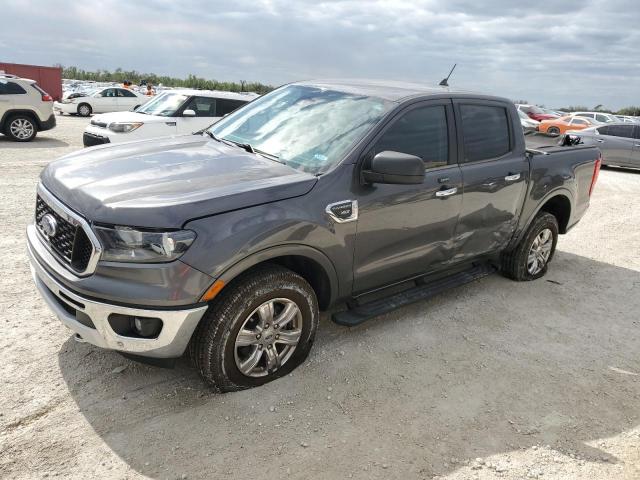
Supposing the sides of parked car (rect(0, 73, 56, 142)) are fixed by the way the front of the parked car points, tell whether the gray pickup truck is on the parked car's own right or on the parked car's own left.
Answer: on the parked car's own left

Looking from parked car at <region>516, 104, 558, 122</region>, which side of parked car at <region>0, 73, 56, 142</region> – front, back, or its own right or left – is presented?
back

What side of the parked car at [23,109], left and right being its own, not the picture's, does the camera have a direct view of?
left

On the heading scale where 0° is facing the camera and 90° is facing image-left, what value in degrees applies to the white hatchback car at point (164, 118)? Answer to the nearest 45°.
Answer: approximately 45°

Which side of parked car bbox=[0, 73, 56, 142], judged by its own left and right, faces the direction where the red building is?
right

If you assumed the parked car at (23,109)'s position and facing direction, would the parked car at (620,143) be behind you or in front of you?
behind

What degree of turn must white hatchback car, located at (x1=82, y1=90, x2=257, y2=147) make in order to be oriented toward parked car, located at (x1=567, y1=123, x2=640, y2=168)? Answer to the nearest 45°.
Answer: approximately 135° to its left

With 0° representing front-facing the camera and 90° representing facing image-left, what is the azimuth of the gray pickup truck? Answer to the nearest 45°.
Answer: approximately 45°

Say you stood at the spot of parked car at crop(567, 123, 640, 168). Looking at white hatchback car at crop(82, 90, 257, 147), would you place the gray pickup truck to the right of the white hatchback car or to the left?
left
